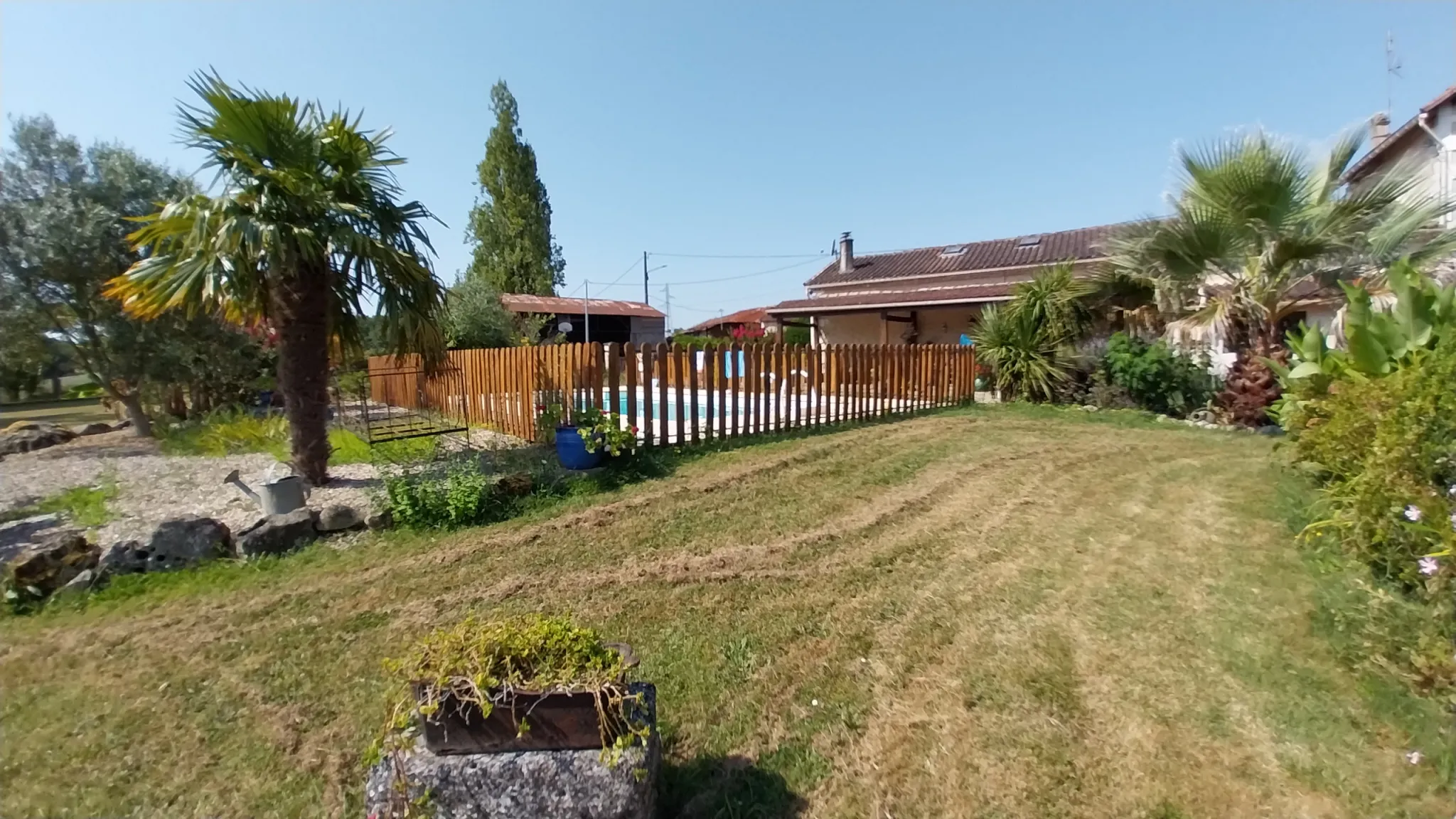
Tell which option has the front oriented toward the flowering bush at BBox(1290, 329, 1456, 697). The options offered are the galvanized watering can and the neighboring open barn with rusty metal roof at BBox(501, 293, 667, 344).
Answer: the neighboring open barn with rusty metal roof

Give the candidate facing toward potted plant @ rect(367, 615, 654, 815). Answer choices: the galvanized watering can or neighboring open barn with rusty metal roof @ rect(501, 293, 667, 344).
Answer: the neighboring open barn with rusty metal roof

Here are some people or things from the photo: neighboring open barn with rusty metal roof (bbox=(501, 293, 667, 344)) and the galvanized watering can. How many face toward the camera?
1

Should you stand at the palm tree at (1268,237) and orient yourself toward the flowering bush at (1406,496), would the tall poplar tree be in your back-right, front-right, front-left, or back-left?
back-right

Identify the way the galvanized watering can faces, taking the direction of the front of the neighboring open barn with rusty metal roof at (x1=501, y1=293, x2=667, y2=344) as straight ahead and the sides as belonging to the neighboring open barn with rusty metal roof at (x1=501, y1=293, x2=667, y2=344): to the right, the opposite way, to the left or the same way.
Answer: to the right

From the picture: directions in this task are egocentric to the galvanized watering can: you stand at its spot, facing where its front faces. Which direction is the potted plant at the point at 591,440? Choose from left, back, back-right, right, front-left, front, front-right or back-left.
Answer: back

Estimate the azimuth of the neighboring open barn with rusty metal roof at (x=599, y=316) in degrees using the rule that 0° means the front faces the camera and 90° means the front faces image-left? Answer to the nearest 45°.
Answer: approximately 0°

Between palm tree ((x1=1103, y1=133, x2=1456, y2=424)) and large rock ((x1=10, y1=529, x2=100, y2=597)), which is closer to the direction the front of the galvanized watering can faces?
the large rock

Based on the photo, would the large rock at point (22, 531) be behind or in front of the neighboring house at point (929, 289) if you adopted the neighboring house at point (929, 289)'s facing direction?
in front

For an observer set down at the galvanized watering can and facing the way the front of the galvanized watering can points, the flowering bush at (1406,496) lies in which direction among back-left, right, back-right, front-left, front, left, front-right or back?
back-left

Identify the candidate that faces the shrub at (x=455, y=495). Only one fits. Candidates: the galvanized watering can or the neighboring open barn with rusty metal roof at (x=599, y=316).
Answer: the neighboring open barn with rusty metal roof

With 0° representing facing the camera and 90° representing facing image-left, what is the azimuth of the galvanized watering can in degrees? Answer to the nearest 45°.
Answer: approximately 90°

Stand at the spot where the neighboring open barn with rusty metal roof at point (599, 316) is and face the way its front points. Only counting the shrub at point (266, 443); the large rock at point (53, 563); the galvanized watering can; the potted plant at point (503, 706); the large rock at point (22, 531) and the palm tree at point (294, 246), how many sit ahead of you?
6
